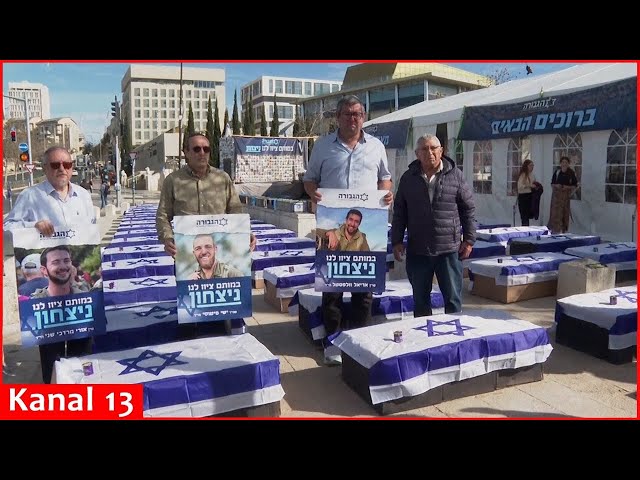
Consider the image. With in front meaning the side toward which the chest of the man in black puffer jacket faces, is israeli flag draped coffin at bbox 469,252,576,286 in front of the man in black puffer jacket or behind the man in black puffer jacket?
behind

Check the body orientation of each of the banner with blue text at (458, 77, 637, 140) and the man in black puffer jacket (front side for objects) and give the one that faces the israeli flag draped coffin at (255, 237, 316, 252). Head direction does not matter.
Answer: the banner with blue text

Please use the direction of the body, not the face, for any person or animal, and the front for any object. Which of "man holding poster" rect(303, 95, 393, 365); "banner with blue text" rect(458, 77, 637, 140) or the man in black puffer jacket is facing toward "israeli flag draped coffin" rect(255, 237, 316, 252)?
the banner with blue text

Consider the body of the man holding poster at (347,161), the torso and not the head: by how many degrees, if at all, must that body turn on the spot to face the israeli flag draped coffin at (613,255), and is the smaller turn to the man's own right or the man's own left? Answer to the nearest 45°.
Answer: approximately 135° to the man's own left

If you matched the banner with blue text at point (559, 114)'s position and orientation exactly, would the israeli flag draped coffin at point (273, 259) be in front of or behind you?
in front

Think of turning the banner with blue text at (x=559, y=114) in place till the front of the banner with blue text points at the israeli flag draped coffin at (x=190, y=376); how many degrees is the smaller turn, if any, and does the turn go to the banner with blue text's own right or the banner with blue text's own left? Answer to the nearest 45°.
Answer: approximately 45° to the banner with blue text's own left

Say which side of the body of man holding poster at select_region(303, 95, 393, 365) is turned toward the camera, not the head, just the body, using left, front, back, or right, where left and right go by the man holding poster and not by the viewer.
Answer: front

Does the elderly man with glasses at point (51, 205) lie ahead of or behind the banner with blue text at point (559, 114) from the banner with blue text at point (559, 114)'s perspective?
ahead

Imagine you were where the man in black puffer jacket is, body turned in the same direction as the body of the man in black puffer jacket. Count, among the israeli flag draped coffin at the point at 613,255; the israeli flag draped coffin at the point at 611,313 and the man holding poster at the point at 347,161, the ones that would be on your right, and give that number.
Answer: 1

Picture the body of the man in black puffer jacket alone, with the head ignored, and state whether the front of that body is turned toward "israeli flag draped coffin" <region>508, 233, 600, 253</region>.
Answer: no

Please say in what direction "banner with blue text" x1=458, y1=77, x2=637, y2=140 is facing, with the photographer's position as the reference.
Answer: facing the viewer and to the left of the viewer

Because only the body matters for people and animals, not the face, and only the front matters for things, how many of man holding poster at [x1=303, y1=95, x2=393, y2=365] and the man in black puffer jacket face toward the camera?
2

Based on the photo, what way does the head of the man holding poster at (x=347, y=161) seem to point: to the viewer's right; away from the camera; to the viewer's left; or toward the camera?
toward the camera

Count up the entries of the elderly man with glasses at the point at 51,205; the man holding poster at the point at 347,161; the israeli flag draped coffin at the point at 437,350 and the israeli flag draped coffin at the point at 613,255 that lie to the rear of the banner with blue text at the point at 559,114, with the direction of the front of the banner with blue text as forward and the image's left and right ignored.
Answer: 0

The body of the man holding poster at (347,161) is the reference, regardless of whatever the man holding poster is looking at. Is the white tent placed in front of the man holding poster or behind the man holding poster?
behind

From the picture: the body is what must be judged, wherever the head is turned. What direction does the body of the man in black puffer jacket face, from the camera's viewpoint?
toward the camera

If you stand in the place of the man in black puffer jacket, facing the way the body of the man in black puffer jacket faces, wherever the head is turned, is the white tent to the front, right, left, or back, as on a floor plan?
back

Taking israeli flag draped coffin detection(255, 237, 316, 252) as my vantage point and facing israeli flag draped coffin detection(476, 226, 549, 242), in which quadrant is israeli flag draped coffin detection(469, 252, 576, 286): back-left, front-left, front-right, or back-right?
front-right

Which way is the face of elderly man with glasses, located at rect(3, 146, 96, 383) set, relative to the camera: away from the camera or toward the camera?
toward the camera

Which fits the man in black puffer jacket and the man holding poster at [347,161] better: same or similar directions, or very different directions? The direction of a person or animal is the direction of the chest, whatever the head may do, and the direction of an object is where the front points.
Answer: same or similar directions

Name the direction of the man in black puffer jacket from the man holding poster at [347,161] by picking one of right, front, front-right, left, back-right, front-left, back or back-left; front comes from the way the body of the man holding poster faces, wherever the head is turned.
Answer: left
